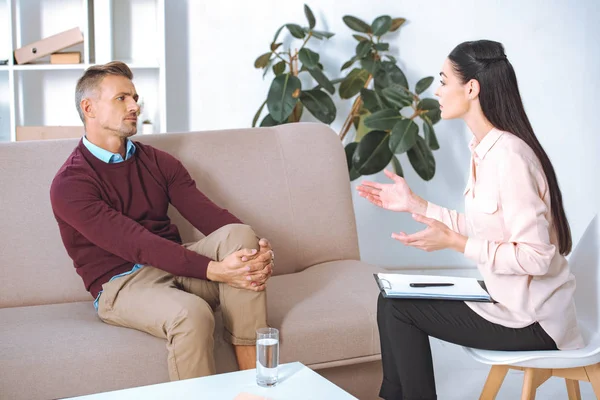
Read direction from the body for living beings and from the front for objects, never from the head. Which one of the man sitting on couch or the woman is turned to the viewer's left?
the woman

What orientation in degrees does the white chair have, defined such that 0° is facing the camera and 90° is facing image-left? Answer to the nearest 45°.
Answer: approximately 90°

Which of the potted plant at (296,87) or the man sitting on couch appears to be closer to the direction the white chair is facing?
the man sitting on couch

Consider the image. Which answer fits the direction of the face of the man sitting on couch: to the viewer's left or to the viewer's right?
to the viewer's right

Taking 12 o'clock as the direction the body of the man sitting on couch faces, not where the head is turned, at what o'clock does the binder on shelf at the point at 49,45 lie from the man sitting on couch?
The binder on shelf is roughly at 7 o'clock from the man sitting on couch.

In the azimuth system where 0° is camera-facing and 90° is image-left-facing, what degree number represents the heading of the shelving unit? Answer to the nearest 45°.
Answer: approximately 0°

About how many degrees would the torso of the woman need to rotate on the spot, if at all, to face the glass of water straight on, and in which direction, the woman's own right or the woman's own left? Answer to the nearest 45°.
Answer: approximately 45° to the woman's own left

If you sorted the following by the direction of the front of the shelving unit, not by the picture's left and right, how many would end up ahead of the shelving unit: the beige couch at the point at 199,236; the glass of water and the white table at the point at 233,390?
3

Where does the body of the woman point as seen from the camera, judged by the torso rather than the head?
to the viewer's left

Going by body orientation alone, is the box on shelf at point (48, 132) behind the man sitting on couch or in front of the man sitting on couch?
behind
